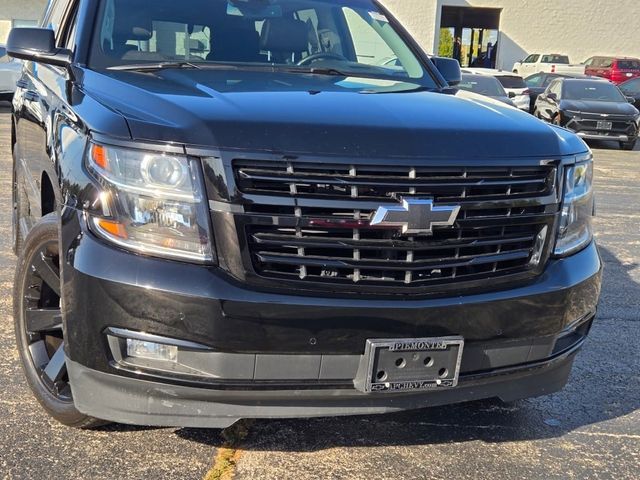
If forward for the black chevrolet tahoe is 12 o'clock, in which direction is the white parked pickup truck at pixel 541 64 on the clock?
The white parked pickup truck is roughly at 8 o'clock from the black chevrolet tahoe.

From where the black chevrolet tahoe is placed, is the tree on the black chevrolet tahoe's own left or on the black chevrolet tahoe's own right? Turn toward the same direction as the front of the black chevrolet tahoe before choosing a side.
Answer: on the black chevrolet tahoe's own left

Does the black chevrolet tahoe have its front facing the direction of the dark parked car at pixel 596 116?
no

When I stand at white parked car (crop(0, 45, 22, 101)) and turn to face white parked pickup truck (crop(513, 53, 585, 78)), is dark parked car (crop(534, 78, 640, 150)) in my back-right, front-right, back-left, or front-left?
front-right

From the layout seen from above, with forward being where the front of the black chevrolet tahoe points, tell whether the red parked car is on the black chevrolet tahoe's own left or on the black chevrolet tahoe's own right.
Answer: on the black chevrolet tahoe's own left

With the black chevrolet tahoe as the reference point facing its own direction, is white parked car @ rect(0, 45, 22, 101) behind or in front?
behind

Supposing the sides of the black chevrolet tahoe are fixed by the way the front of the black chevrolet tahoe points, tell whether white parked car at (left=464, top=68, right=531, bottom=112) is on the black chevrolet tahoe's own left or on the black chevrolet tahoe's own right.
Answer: on the black chevrolet tahoe's own left

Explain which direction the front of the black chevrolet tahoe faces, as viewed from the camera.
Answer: facing the viewer and to the right of the viewer

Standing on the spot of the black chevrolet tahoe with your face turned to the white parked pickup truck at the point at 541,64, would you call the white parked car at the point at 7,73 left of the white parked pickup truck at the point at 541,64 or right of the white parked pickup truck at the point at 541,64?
left

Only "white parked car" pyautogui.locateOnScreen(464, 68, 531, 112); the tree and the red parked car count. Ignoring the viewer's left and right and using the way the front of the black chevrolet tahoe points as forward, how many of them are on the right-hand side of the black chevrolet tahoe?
0

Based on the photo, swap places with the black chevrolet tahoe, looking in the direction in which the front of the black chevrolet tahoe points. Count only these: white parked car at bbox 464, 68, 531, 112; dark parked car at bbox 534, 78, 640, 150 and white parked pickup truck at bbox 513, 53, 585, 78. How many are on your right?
0
